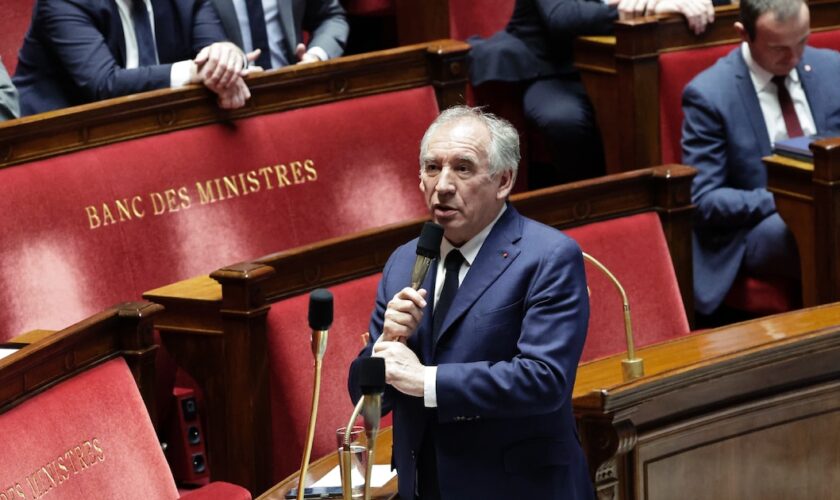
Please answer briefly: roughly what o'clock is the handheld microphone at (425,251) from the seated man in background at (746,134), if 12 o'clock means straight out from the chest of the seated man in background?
The handheld microphone is roughly at 2 o'clock from the seated man in background.

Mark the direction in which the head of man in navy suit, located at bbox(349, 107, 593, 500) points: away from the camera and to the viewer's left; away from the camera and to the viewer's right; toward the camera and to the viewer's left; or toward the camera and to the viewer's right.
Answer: toward the camera and to the viewer's left
